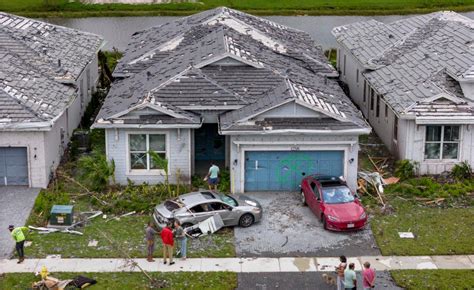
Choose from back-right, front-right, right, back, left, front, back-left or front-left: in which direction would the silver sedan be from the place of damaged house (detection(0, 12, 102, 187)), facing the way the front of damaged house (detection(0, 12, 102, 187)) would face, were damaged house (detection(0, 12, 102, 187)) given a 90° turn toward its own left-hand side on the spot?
front-right

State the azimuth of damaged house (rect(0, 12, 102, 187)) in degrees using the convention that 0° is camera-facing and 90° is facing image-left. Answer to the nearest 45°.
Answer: approximately 0°

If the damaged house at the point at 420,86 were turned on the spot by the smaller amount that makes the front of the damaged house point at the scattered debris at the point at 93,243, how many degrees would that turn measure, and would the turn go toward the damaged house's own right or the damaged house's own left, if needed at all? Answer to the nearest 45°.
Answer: approximately 45° to the damaged house's own right

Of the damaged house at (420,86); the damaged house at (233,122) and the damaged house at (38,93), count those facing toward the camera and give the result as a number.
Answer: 3

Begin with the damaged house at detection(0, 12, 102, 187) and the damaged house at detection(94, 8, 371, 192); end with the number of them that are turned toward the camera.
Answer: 2

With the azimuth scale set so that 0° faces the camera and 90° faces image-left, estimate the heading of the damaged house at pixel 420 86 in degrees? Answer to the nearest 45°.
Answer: approximately 0°

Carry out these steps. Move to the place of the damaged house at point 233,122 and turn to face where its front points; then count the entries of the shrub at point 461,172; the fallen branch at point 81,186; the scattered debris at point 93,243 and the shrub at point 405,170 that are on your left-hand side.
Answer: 2

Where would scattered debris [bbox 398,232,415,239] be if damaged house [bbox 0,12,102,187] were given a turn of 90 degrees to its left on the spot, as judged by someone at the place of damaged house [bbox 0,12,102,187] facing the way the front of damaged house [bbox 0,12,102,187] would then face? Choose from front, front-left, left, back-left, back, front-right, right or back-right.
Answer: front-right

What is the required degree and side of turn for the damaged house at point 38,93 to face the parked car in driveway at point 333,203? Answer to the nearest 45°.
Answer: approximately 45° to its left

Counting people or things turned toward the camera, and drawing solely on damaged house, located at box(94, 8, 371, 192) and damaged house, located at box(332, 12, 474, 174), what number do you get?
2
